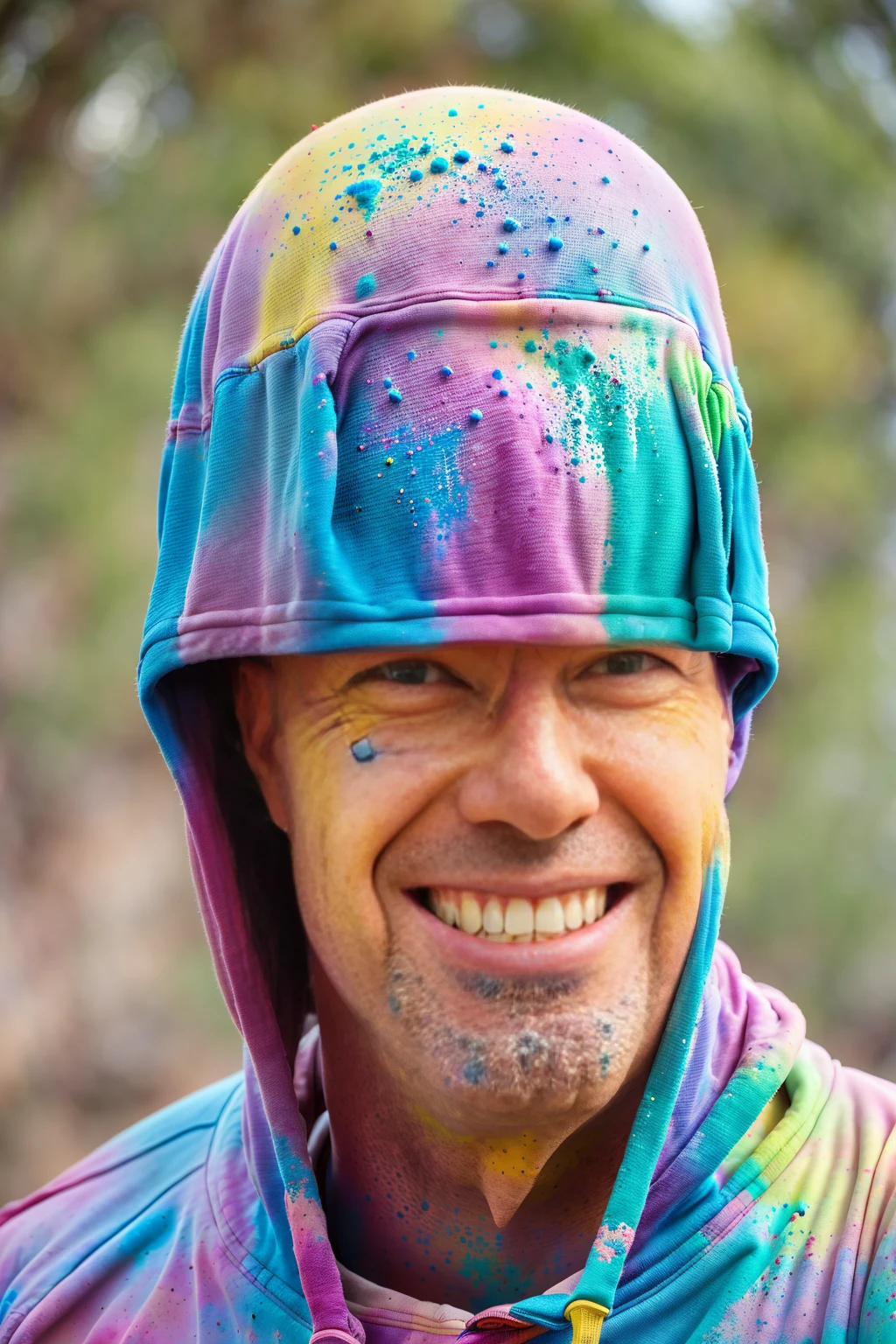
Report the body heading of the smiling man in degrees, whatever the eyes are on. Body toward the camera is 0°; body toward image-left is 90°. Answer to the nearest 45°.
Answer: approximately 0°
